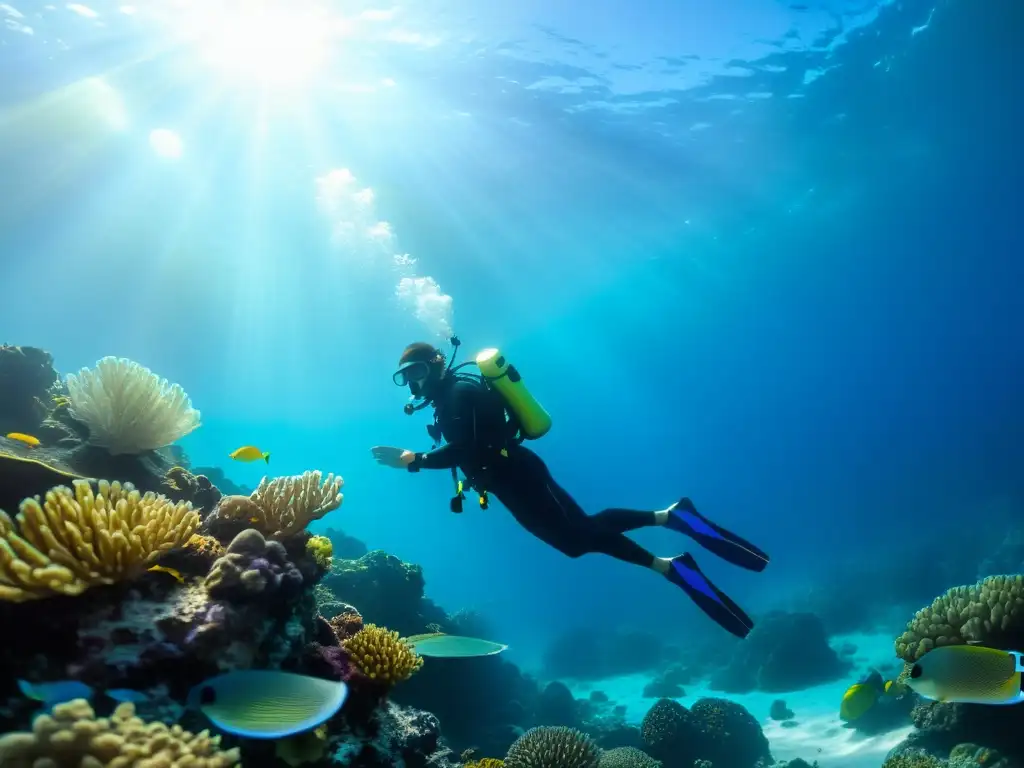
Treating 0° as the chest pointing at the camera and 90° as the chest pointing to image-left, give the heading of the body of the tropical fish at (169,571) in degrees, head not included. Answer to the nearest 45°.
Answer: approximately 90°

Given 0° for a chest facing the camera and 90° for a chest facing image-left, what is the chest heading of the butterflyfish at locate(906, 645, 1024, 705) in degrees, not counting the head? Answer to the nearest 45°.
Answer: approximately 90°

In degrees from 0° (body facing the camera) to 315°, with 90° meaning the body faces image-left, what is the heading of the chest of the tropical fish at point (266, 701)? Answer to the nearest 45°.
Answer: approximately 90°

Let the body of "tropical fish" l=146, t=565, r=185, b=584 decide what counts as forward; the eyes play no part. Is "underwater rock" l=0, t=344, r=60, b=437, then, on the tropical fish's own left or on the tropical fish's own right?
on the tropical fish's own right

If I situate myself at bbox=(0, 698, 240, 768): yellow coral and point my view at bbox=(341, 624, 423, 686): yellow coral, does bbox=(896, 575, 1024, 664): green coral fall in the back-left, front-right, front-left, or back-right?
front-right

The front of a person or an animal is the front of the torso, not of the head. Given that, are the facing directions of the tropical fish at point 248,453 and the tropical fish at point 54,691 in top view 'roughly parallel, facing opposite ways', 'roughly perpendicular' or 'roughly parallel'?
roughly parallel, facing opposite ways
